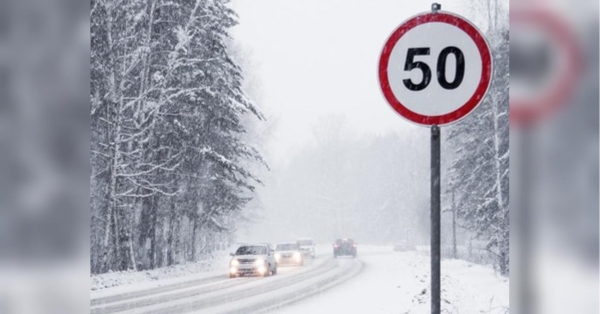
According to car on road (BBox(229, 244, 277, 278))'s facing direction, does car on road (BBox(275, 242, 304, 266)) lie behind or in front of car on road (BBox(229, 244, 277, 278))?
behind

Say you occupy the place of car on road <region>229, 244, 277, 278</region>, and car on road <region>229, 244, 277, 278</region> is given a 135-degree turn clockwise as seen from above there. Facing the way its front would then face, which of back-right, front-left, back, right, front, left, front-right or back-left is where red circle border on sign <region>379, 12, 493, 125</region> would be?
back-left

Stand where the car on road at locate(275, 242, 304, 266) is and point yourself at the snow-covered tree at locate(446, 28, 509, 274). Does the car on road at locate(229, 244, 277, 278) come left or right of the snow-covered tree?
right

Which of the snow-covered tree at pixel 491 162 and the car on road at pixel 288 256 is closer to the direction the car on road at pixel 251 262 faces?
the snow-covered tree

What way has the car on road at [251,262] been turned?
toward the camera

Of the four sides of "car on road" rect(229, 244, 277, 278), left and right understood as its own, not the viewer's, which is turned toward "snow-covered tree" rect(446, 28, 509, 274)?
left
